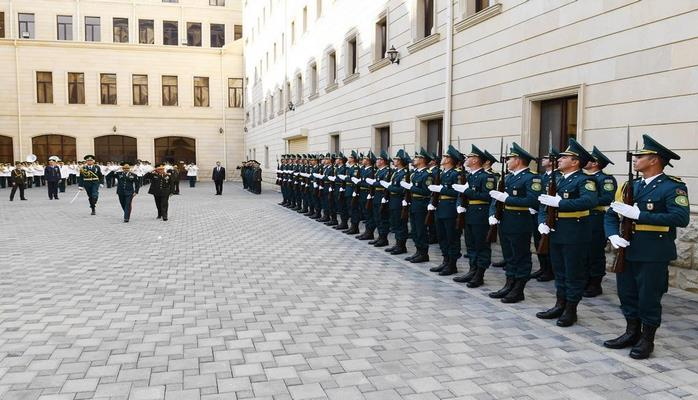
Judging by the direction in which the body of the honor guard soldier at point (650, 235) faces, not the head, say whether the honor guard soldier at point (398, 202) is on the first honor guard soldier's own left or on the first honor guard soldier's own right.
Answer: on the first honor guard soldier's own right

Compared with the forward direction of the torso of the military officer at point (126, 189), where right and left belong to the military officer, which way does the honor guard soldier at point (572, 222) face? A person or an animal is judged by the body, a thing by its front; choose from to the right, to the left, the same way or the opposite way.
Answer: to the right

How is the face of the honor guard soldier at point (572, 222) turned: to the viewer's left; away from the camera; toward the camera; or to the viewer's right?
to the viewer's left

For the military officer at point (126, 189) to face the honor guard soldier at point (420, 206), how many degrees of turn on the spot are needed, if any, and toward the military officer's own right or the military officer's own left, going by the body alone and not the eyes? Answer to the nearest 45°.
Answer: approximately 45° to the military officer's own left

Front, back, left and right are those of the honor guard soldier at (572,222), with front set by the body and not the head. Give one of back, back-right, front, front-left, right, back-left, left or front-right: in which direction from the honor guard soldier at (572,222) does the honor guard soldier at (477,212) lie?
right

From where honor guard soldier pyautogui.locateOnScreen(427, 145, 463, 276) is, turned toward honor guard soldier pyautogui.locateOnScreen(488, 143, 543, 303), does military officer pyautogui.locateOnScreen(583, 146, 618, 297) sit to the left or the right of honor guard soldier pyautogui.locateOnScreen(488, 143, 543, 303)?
left

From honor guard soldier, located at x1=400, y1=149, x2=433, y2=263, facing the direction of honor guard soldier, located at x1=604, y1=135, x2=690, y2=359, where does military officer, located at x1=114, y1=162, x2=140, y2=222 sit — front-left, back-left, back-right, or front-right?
back-right

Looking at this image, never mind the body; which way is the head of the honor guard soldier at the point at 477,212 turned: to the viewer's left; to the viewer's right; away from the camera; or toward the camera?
to the viewer's left

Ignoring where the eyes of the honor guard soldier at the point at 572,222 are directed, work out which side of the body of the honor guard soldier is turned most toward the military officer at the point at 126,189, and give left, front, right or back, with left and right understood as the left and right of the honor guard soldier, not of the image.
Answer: right

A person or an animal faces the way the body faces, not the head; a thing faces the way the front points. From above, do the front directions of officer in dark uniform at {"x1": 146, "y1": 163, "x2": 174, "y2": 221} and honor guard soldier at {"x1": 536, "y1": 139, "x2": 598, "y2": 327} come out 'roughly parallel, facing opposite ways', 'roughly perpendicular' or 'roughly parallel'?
roughly perpendicular

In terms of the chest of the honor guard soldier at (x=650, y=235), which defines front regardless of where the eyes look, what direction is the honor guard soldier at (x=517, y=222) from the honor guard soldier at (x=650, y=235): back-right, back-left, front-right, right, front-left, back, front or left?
right

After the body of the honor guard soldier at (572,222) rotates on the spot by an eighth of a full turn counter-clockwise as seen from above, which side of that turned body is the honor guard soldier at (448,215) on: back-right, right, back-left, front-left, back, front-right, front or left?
back-right

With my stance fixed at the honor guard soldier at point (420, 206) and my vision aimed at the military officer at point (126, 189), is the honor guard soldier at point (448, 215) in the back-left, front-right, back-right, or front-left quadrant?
back-left

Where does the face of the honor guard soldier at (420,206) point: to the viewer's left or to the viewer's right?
to the viewer's left

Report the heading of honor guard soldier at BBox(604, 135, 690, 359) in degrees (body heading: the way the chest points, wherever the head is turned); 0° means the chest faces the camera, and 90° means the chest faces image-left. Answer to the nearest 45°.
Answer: approximately 45°

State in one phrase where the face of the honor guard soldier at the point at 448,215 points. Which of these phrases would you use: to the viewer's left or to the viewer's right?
to the viewer's left

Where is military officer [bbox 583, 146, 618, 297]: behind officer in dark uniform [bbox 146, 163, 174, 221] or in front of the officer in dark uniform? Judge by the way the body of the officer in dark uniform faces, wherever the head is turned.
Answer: in front

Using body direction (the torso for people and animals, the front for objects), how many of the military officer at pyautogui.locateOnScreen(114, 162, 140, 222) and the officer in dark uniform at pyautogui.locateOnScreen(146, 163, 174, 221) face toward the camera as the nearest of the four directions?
2

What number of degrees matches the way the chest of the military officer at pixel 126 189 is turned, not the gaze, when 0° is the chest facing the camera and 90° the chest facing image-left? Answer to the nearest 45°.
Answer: approximately 0°
